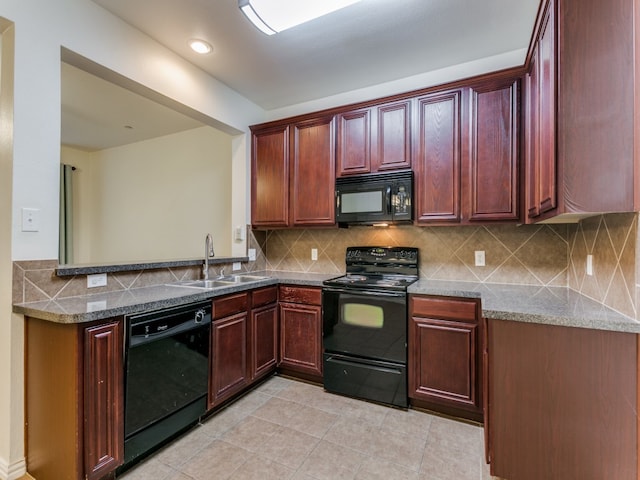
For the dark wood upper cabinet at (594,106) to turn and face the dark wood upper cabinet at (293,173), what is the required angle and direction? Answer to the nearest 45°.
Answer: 0° — it already faces it

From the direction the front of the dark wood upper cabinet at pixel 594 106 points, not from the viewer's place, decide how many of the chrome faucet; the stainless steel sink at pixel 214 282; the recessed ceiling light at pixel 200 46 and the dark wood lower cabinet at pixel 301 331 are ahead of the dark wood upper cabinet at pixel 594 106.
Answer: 4

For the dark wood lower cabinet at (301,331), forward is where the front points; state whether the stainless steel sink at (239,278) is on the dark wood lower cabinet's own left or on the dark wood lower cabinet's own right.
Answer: on the dark wood lower cabinet's own right

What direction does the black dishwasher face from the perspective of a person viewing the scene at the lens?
facing the viewer and to the right of the viewer

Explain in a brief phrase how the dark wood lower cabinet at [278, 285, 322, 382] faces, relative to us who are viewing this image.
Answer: facing the viewer and to the left of the viewer

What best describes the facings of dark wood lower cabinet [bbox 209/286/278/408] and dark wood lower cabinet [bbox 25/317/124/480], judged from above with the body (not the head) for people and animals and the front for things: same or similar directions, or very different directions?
same or similar directions

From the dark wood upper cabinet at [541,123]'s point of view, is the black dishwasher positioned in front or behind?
in front

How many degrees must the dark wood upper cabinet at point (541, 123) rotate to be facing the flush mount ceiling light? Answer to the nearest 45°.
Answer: approximately 45° to its left

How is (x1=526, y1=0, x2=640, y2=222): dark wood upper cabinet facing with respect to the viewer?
to the viewer's left

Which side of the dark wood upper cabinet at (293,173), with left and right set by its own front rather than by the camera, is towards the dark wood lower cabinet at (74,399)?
front

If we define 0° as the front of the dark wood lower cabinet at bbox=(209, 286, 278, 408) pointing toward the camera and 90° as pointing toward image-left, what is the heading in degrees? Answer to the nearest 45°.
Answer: approximately 315°

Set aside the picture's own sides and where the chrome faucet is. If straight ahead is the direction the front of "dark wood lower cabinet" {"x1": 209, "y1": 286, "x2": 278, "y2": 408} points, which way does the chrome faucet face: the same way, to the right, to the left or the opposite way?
the same way
